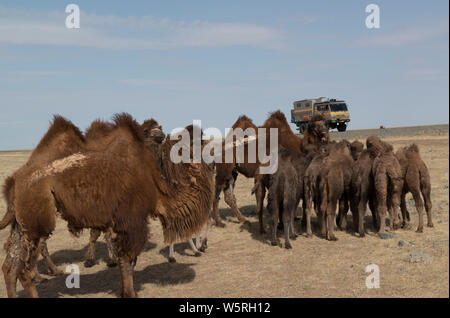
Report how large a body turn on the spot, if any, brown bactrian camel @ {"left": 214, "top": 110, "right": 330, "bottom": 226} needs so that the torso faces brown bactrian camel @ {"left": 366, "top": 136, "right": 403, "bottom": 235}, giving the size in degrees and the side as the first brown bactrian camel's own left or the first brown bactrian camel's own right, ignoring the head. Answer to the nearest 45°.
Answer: approximately 45° to the first brown bactrian camel's own right

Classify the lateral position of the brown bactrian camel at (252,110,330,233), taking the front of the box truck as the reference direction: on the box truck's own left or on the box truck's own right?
on the box truck's own right

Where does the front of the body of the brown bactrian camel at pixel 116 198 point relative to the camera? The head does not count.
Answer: to the viewer's right

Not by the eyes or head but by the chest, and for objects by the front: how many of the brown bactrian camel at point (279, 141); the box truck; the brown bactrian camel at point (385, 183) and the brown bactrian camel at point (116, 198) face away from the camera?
1

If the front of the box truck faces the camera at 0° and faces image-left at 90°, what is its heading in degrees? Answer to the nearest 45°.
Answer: approximately 315°

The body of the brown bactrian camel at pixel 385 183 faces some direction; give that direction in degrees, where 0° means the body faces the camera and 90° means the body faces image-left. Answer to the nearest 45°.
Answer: approximately 180°

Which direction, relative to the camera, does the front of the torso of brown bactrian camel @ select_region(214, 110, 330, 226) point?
to the viewer's right
